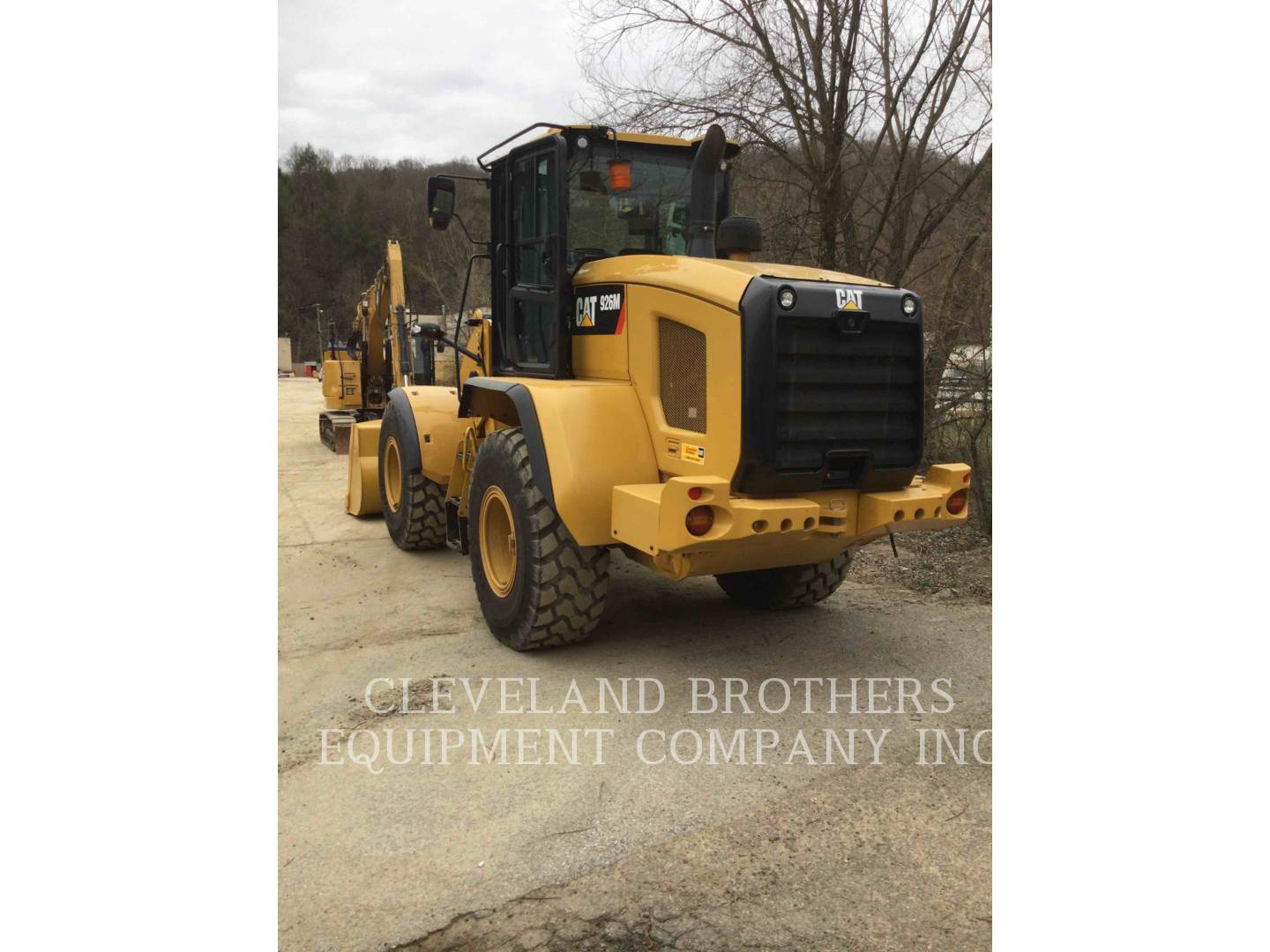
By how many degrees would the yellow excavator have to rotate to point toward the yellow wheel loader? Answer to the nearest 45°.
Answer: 0° — it already faces it

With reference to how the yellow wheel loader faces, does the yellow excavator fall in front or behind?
in front

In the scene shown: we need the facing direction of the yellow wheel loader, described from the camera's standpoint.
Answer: facing away from the viewer and to the left of the viewer

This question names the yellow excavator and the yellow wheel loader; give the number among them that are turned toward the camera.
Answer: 1

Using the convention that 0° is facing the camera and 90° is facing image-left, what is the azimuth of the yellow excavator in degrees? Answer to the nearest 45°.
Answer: approximately 0°
